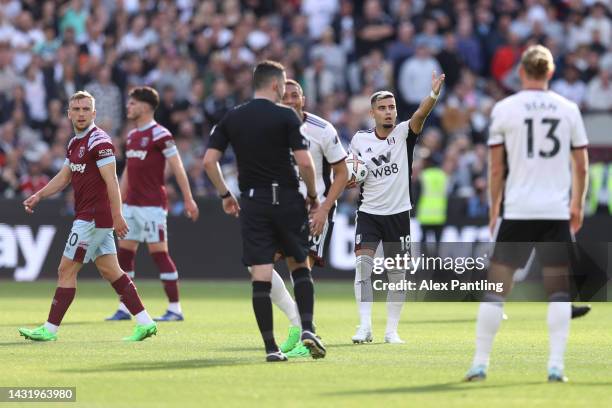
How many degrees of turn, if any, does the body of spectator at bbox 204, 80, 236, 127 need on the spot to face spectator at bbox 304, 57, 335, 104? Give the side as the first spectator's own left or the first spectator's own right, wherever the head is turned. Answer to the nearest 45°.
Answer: approximately 90° to the first spectator's own left

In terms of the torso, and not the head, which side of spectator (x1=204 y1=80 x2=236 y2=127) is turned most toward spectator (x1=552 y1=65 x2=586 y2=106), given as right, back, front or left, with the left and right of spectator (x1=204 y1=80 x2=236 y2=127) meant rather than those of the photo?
left

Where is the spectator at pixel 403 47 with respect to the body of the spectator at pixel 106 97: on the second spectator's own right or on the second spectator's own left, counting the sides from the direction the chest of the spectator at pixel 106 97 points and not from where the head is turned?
on the second spectator's own left

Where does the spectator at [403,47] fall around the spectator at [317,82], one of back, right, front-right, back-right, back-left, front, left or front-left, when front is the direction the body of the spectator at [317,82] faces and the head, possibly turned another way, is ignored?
left

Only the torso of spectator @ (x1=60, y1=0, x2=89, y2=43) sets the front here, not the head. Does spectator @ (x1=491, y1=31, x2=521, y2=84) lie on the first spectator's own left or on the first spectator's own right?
on the first spectator's own left

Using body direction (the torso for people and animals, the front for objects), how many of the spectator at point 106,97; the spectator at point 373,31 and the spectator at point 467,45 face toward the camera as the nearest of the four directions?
3

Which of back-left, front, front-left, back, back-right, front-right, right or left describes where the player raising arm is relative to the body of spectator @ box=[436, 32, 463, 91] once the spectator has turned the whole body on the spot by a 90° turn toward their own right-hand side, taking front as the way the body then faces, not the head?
left

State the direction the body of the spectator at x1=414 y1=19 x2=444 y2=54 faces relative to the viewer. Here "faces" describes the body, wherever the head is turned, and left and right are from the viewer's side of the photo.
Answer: facing the viewer

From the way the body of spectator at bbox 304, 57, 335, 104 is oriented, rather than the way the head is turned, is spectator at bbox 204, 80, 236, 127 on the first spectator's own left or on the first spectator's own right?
on the first spectator's own right

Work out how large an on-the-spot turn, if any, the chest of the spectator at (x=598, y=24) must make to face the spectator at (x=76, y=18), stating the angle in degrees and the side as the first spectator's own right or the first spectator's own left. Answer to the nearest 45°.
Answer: approximately 90° to the first spectator's own right

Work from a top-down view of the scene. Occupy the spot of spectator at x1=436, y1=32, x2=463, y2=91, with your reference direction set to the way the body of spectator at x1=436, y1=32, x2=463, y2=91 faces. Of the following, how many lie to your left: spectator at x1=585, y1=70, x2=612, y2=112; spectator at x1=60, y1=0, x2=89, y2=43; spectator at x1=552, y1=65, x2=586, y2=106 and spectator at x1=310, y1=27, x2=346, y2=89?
2

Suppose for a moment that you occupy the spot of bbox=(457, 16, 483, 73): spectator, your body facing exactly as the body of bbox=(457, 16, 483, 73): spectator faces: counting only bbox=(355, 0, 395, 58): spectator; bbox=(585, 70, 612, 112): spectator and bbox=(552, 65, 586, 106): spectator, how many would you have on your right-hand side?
1

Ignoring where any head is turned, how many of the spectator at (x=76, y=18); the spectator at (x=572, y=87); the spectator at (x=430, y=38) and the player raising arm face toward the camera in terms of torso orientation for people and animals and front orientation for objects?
4

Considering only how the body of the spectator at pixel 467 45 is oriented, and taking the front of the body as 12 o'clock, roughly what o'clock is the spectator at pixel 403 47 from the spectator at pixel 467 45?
the spectator at pixel 403 47 is roughly at 2 o'clock from the spectator at pixel 467 45.

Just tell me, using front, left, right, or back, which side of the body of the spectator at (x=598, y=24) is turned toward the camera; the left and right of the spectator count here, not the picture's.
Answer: front

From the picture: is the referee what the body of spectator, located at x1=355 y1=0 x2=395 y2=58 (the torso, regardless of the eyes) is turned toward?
yes

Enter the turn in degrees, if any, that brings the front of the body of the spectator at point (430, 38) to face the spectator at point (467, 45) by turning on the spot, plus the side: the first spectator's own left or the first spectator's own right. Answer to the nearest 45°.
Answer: approximately 135° to the first spectator's own left

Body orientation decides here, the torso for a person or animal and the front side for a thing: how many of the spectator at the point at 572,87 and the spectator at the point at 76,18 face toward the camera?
2
